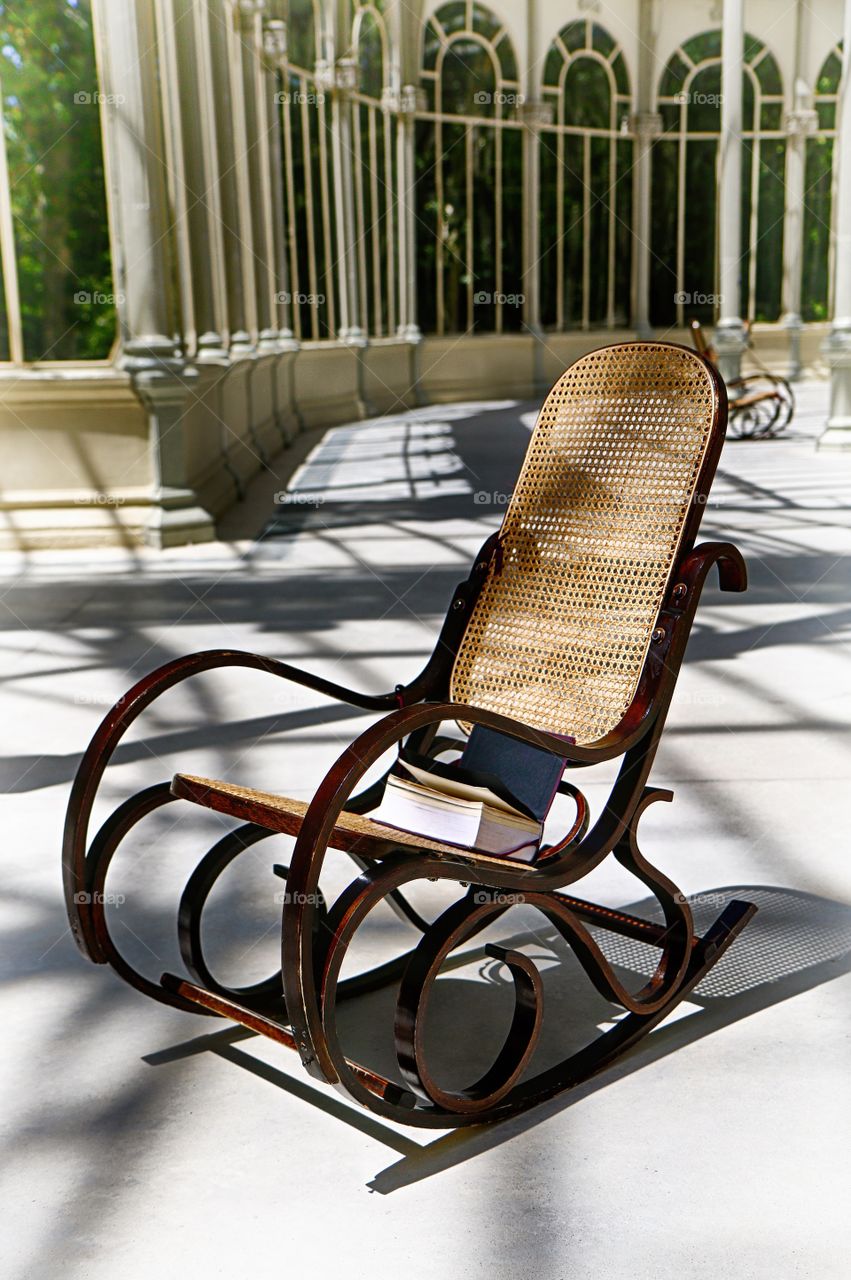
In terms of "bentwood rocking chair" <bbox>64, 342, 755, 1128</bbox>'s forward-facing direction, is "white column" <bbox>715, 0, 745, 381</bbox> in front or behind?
behind

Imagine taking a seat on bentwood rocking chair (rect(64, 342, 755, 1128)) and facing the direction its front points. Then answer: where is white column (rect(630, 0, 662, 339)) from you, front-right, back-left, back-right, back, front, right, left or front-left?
back-right

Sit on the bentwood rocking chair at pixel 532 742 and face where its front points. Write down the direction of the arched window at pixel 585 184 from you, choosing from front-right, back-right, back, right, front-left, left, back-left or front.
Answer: back-right

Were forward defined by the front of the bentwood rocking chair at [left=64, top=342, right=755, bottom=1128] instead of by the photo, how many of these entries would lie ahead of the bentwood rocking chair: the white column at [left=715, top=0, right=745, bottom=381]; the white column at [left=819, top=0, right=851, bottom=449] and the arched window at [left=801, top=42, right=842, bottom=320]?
0

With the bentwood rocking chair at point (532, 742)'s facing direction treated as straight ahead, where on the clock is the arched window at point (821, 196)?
The arched window is roughly at 5 o'clock from the bentwood rocking chair.

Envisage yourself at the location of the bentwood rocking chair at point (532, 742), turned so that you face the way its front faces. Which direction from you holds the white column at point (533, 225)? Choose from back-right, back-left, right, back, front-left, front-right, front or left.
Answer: back-right

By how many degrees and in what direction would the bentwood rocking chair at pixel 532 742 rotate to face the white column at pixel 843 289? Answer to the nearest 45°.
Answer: approximately 135° to its right

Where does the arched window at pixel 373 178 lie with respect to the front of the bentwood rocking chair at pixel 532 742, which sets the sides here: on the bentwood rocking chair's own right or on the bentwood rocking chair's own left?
on the bentwood rocking chair's own right

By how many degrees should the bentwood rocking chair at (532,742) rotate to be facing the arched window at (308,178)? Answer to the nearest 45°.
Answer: approximately 135° to its right

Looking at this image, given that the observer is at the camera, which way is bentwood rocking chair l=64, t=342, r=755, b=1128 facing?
facing the viewer and to the left of the viewer
